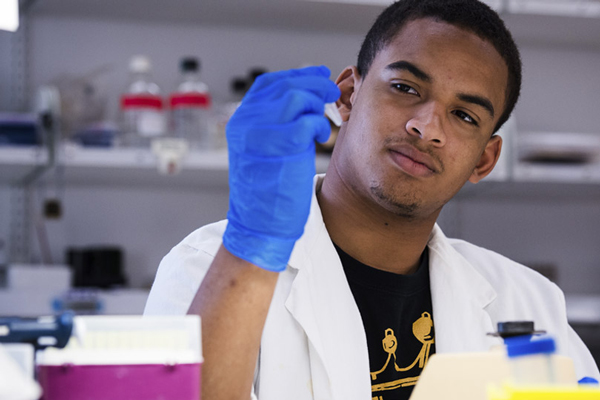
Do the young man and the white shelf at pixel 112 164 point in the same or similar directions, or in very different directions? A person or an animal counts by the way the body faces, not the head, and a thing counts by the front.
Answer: same or similar directions

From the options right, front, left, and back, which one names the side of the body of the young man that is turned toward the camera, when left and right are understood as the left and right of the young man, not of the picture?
front

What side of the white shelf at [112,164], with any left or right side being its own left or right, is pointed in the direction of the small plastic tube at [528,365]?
front

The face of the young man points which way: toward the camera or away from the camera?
toward the camera

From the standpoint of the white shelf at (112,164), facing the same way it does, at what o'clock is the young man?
The young man is roughly at 11 o'clock from the white shelf.

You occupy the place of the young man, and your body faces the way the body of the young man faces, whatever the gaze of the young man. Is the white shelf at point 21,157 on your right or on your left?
on your right

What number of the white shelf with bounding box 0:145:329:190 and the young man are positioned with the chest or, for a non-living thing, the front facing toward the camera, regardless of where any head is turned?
2

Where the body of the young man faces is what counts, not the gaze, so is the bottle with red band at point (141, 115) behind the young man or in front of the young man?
behind
